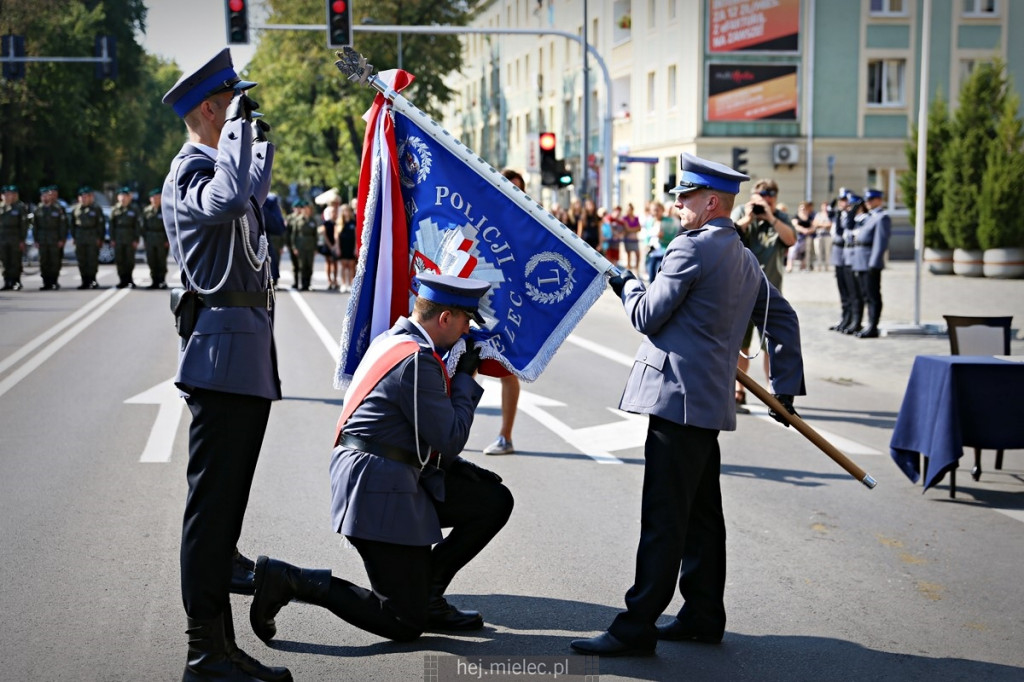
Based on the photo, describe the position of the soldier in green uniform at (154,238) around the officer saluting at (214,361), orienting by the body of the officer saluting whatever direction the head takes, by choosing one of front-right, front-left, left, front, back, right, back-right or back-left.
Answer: left

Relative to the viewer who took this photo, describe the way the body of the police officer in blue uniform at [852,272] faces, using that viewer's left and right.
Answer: facing to the left of the viewer

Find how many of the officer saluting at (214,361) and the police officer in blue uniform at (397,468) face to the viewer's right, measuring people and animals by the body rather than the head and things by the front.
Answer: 2

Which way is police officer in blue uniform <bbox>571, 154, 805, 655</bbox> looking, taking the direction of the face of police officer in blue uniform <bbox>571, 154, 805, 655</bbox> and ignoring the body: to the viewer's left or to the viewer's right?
to the viewer's left

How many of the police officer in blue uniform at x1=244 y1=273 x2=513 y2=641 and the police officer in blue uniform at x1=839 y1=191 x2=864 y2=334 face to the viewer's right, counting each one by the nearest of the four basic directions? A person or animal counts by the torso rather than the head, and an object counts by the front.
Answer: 1

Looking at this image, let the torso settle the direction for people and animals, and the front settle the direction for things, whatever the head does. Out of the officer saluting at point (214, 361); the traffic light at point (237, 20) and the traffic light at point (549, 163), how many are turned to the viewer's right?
1

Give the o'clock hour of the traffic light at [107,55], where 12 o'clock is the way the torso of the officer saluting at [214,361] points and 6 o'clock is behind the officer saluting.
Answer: The traffic light is roughly at 9 o'clock from the officer saluting.

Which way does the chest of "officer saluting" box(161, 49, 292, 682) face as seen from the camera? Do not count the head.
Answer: to the viewer's right

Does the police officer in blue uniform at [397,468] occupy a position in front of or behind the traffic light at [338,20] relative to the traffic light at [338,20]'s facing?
in front

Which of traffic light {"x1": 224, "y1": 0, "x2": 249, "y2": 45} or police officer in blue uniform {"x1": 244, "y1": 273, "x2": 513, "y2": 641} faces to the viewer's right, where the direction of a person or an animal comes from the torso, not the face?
the police officer in blue uniform

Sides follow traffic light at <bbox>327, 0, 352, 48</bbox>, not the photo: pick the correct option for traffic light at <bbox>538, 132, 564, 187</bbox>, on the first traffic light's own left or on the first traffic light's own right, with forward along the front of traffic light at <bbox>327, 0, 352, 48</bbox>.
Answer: on the first traffic light's own left

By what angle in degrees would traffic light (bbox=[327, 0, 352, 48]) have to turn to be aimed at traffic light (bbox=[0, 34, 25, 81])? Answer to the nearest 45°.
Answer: approximately 135° to its right

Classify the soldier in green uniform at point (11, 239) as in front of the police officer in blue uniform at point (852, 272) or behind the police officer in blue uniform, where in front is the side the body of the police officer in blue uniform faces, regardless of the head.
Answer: in front

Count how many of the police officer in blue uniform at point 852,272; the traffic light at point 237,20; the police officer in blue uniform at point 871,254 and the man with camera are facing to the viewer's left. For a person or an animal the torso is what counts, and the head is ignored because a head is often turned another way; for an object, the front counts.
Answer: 2

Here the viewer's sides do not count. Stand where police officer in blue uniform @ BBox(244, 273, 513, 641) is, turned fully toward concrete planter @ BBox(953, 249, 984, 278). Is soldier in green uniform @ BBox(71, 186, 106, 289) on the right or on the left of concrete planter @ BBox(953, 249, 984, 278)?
left

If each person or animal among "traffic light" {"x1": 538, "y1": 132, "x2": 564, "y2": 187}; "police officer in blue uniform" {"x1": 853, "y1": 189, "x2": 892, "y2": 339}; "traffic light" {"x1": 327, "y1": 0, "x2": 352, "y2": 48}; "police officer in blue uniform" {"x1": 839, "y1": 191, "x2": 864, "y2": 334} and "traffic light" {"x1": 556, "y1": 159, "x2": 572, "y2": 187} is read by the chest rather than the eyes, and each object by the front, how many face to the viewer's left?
2

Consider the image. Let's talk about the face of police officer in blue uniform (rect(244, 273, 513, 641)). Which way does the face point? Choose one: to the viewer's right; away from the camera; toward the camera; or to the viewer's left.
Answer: to the viewer's right
